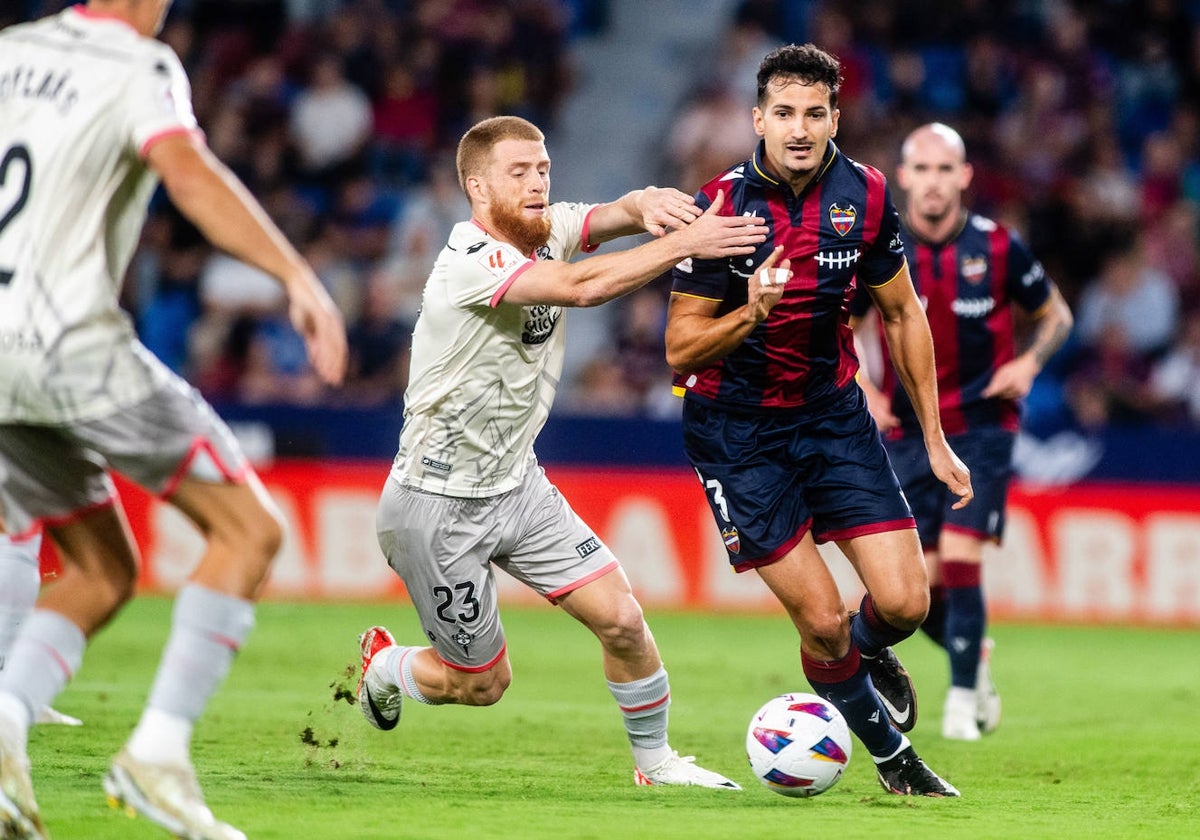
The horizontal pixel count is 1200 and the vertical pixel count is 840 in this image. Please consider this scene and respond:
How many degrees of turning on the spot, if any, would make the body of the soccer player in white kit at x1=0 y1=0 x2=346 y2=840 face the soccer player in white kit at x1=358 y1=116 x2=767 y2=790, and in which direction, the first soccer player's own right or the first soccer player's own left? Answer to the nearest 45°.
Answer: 0° — they already face them

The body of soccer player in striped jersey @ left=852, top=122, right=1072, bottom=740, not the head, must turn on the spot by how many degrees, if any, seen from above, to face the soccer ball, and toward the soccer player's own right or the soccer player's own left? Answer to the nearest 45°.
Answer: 0° — they already face it

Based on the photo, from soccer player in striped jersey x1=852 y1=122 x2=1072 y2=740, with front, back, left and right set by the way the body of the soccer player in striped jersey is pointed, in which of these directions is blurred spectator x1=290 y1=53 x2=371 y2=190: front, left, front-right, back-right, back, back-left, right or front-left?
back-right

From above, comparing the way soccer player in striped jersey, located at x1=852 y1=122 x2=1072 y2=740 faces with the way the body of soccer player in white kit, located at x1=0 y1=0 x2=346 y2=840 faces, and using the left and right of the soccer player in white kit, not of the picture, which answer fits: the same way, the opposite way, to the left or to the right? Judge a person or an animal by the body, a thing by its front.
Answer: the opposite way

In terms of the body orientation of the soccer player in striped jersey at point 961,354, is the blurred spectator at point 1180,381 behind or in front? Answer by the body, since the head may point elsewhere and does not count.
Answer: behind

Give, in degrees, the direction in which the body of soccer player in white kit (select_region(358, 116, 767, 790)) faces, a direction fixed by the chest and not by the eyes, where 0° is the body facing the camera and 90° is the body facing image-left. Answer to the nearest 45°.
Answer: approximately 315°

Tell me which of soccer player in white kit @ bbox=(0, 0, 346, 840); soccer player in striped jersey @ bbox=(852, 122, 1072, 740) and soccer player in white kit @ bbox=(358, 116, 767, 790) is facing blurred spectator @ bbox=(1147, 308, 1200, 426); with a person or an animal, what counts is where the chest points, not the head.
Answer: soccer player in white kit @ bbox=(0, 0, 346, 840)

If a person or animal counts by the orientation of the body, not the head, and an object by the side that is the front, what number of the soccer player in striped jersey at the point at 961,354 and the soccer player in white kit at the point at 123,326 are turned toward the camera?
1

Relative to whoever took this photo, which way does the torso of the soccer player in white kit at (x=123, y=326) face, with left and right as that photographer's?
facing away from the viewer and to the right of the viewer

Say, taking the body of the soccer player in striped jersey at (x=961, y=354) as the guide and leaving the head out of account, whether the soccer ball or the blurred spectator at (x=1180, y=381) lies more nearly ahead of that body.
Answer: the soccer ball

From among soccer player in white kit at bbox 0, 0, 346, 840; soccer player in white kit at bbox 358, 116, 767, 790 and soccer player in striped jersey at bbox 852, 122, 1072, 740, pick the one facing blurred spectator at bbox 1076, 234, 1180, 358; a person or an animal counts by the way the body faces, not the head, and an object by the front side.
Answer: soccer player in white kit at bbox 0, 0, 346, 840
